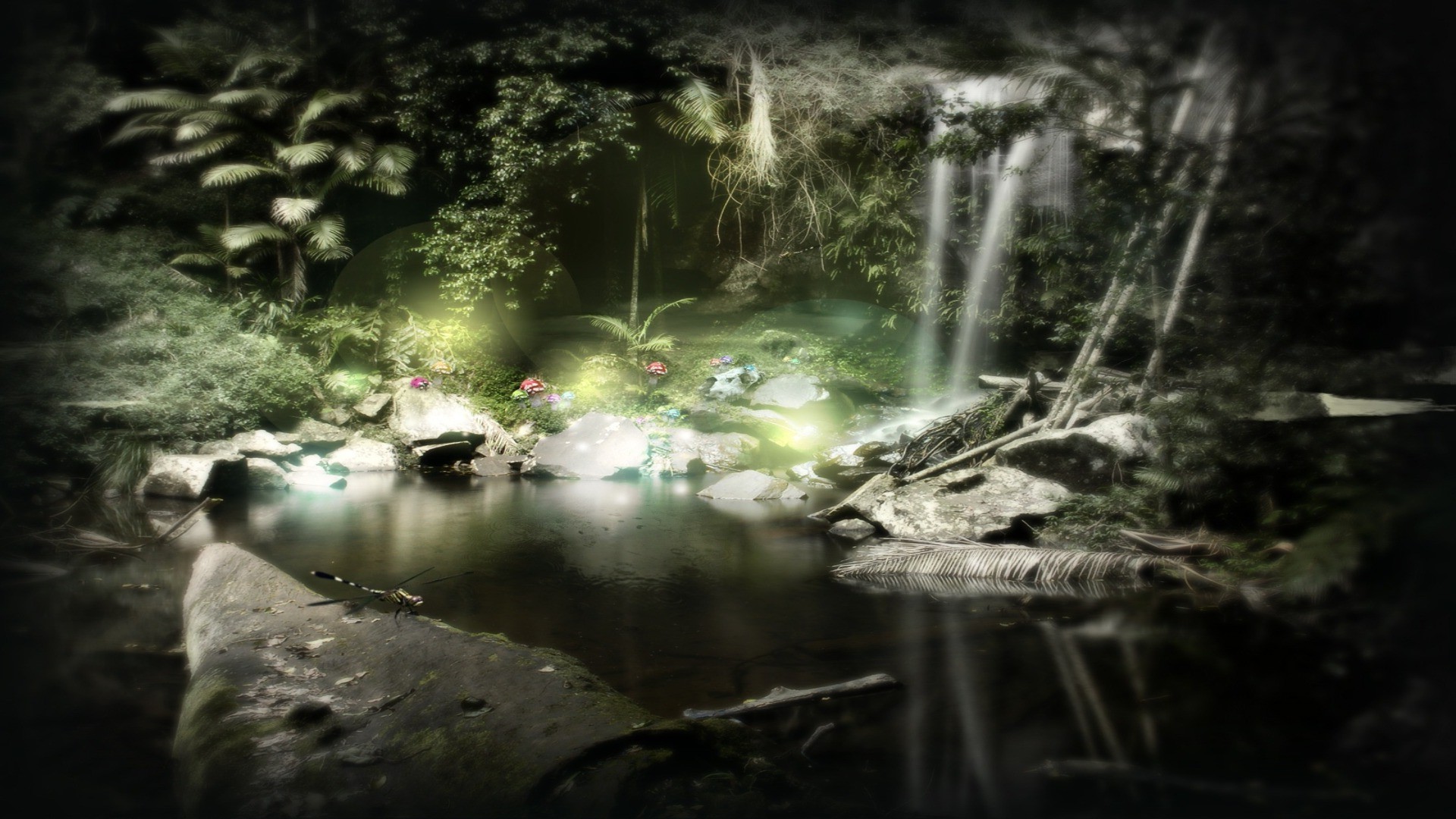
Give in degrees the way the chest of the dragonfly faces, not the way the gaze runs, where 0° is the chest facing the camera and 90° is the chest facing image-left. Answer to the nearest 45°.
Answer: approximately 315°

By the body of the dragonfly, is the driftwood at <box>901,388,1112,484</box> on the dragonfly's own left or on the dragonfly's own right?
on the dragonfly's own left

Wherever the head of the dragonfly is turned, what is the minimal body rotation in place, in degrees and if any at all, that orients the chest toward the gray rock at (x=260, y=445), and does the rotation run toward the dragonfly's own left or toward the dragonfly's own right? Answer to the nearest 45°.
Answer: approximately 135° to the dragonfly's own left

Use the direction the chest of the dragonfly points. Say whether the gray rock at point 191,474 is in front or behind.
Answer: behind

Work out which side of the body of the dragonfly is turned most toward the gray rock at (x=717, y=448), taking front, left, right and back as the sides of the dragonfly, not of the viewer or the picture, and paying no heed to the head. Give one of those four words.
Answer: left

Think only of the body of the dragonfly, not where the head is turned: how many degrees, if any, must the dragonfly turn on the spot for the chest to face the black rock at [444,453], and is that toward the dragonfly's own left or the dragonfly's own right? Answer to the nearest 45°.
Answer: approximately 135° to the dragonfly's own left

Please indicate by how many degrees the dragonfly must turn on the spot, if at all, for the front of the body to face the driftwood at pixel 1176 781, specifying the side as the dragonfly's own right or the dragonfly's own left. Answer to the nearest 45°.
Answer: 0° — it already faces it

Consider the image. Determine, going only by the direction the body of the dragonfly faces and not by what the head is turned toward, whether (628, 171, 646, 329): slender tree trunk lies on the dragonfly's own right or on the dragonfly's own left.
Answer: on the dragonfly's own left

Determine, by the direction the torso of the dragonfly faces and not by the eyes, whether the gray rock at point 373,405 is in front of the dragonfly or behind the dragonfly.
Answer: behind

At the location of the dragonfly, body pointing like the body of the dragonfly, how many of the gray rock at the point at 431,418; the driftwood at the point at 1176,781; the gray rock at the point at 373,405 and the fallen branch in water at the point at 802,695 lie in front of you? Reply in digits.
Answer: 2
